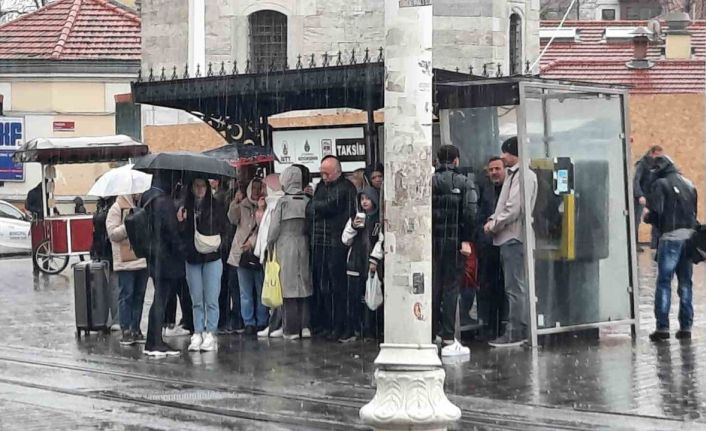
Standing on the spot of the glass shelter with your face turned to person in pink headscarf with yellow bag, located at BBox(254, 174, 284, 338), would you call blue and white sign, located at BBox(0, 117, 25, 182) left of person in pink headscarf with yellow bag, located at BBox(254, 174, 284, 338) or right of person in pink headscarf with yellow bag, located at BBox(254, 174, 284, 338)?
right

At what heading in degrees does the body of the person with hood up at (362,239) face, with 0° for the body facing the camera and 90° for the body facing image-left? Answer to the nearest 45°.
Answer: approximately 45°

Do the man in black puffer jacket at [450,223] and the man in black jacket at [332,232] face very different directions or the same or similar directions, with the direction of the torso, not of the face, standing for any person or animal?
very different directions

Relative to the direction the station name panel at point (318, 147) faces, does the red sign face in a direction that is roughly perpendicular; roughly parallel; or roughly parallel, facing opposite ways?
roughly parallel

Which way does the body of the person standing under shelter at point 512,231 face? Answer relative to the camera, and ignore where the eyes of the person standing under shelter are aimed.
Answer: to the viewer's left

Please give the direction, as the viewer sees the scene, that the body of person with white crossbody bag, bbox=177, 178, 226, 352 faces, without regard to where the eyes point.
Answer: toward the camera

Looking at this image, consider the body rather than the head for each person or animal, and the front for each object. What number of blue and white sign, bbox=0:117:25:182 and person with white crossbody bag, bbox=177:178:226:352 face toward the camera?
2

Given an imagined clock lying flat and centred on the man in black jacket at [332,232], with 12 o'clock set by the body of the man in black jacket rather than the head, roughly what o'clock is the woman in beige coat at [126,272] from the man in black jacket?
The woman in beige coat is roughly at 2 o'clock from the man in black jacket.

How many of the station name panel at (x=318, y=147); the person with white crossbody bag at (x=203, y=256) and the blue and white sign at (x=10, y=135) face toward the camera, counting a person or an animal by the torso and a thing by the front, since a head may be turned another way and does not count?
3

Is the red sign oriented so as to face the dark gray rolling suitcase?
yes
